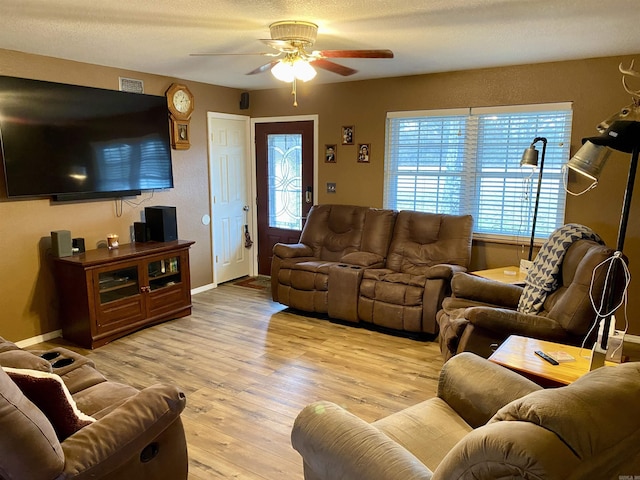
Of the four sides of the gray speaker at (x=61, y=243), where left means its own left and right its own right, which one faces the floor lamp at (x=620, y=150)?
front

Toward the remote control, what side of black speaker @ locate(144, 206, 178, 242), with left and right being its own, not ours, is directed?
front

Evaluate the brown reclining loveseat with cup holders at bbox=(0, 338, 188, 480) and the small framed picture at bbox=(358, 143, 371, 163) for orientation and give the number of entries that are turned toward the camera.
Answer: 1

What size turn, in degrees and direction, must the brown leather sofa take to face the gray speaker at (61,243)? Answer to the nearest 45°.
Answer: approximately 45° to its right

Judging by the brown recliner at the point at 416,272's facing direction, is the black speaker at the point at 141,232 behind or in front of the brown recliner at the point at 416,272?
in front

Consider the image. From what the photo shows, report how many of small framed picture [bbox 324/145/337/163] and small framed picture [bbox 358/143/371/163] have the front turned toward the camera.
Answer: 2

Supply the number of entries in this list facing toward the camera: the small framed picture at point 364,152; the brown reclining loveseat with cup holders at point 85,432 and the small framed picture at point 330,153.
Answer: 2

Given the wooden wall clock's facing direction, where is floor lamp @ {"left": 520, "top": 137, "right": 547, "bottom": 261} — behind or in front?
in front

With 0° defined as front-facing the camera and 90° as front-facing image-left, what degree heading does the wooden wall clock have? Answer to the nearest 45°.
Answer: approximately 315°

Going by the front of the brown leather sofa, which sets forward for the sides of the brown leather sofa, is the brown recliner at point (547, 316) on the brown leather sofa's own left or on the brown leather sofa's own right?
on the brown leather sofa's own left
